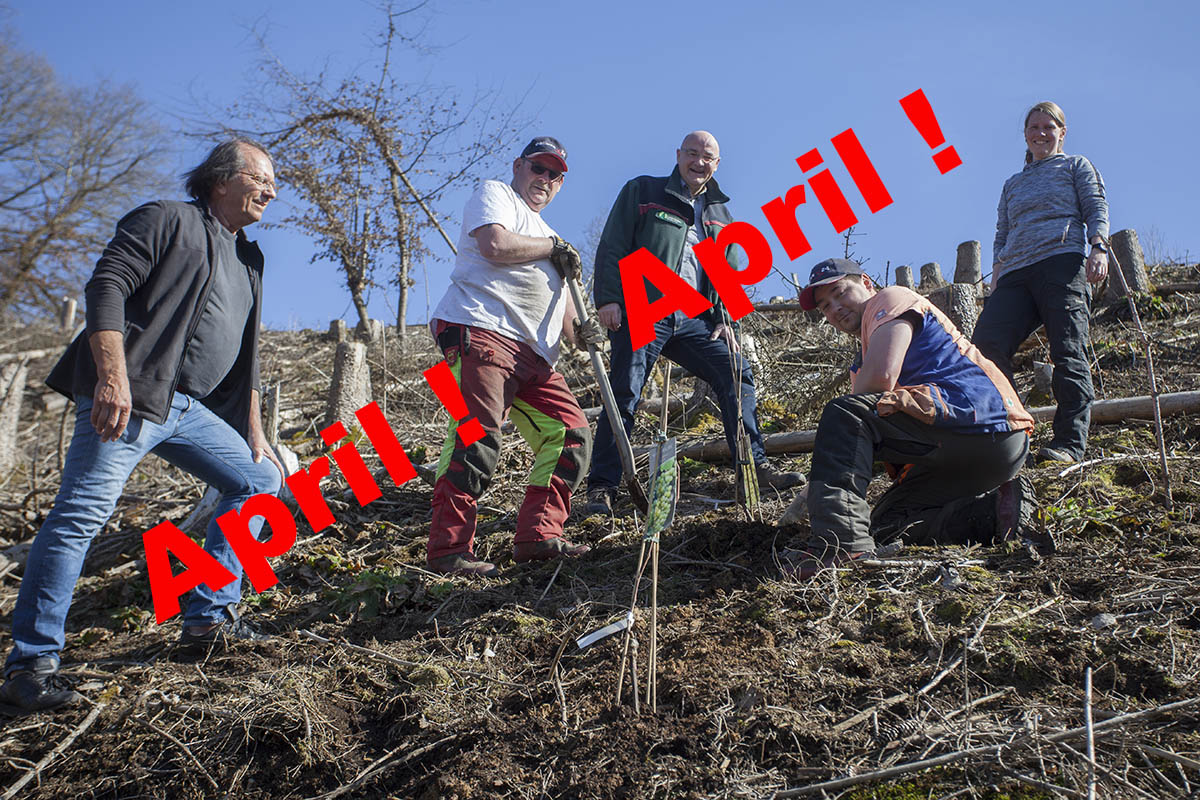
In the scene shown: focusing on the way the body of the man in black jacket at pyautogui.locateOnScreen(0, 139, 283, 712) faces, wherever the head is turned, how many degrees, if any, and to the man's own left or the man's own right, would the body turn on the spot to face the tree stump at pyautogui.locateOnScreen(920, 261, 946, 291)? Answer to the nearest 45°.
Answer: approximately 90° to the man's own left

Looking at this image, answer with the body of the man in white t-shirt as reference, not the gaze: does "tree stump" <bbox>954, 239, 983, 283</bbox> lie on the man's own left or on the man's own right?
on the man's own left

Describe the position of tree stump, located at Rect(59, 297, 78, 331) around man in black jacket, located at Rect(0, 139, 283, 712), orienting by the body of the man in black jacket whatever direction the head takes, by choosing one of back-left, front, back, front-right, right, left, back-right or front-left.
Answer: back-left

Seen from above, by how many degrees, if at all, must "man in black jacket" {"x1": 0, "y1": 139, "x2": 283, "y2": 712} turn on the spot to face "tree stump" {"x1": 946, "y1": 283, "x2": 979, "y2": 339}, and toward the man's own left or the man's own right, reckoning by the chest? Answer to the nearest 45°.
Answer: approximately 45° to the man's own left

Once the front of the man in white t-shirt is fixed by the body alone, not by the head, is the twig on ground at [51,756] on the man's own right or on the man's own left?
on the man's own right

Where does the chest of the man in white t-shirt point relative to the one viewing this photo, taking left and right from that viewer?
facing the viewer and to the right of the viewer

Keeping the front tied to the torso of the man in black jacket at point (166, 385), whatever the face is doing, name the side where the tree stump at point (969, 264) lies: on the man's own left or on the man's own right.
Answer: on the man's own left

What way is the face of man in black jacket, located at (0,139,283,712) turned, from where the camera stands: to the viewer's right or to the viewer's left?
to the viewer's right

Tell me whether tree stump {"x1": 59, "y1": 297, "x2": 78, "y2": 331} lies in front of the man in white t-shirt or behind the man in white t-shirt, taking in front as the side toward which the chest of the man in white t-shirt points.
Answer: behind

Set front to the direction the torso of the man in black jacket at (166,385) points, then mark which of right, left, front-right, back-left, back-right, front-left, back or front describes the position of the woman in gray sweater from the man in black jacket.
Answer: front-left

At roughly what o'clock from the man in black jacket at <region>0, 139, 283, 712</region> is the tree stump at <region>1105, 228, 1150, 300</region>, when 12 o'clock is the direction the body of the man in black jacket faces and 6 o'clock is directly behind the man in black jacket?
The tree stump is roughly at 10 o'clock from the man in black jacket.

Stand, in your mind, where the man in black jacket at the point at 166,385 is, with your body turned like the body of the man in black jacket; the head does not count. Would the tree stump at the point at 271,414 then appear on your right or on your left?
on your left

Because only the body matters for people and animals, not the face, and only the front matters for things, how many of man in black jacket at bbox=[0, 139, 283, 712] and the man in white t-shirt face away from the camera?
0
